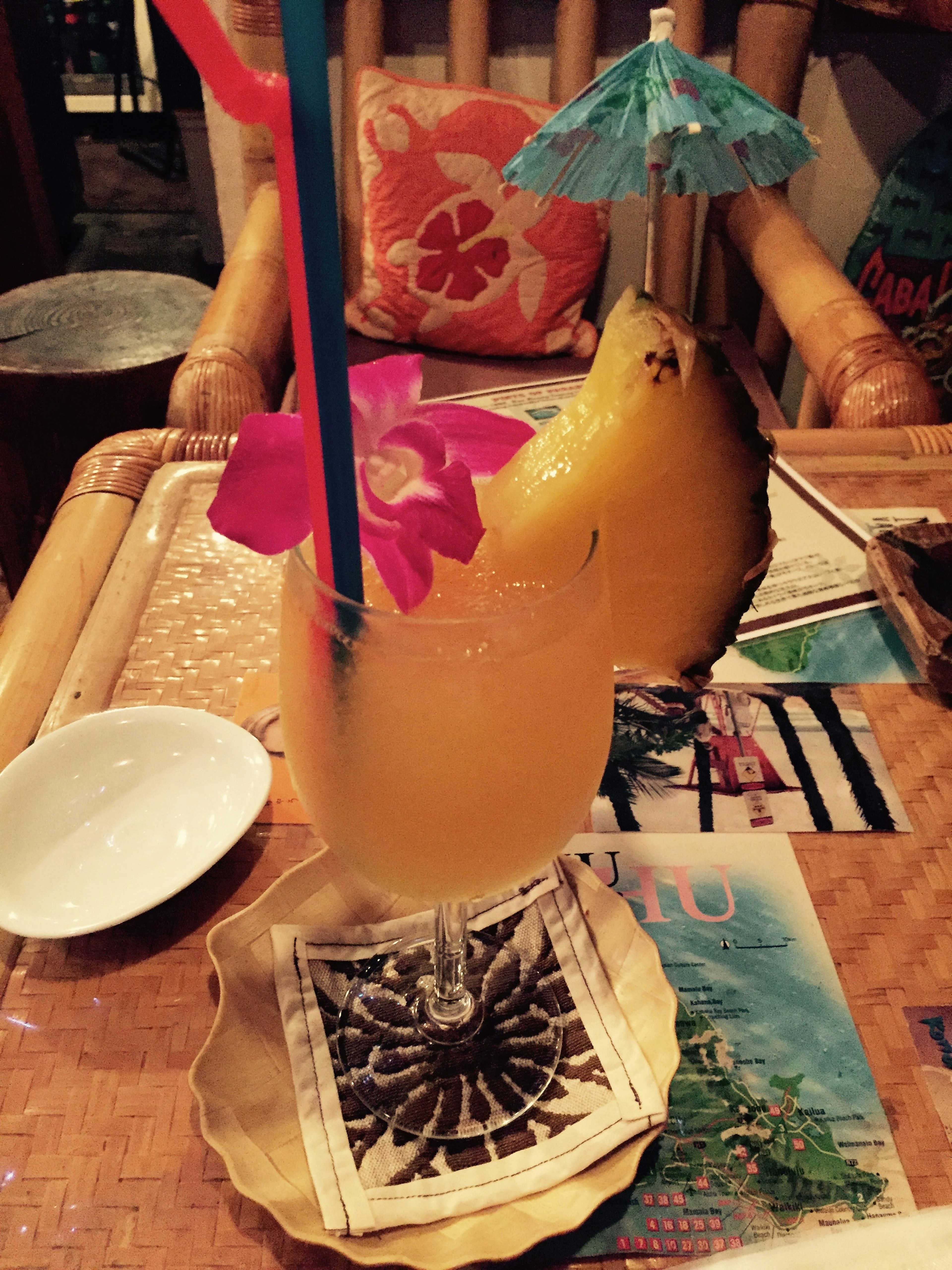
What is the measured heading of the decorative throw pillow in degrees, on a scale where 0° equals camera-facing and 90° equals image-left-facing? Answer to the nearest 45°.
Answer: approximately 0°

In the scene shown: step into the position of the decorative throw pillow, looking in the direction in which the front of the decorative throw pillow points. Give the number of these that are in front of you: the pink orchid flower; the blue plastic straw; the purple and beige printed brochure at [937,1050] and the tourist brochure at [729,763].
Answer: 4

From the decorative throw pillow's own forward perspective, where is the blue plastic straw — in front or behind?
in front

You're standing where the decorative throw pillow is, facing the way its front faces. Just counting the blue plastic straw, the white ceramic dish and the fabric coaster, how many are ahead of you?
3

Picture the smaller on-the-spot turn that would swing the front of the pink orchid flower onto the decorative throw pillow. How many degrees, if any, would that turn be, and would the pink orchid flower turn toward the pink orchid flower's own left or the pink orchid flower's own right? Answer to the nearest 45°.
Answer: approximately 180°

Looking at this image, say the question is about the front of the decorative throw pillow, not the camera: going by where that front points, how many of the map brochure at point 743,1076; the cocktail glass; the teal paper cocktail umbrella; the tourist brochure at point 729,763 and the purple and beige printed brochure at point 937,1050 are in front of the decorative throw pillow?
5

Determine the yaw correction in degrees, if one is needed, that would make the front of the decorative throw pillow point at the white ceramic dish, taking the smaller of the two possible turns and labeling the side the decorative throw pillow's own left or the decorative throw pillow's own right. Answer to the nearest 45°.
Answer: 0° — it already faces it

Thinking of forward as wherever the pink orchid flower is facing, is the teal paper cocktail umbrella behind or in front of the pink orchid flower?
behind

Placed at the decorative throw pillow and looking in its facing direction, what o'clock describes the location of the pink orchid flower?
The pink orchid flower is roughly at 12 o'clock from the decorative throw pillow.
